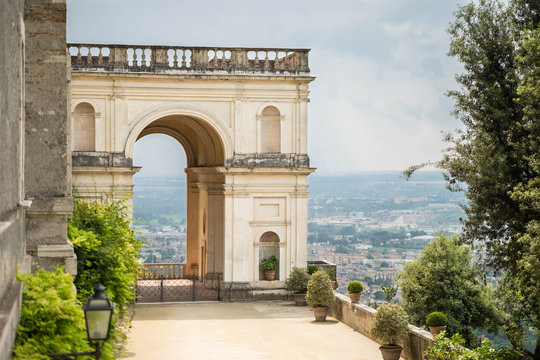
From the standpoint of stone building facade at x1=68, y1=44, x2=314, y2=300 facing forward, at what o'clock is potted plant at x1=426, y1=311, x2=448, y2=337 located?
The potted plant is roughly at 11 o'clock from the stone building facade.

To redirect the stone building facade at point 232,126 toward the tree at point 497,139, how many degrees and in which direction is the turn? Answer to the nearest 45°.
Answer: approximately 45° to its left

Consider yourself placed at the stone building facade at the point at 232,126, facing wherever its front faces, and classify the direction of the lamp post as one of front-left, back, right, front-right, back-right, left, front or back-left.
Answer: front

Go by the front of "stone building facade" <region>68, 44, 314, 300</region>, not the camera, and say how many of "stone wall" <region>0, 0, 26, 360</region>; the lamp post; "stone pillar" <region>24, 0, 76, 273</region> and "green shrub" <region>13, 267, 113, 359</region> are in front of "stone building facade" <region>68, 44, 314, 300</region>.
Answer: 4

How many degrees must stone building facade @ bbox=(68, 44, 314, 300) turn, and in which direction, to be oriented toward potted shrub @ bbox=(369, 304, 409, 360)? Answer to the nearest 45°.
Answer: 0° — it already faces it

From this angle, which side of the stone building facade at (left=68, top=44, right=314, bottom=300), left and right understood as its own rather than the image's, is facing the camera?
front

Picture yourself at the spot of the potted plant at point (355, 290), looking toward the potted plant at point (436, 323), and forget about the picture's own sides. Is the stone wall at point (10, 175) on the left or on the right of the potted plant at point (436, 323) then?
right

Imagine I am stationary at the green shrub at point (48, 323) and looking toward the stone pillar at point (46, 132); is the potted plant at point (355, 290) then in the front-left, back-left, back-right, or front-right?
front-right

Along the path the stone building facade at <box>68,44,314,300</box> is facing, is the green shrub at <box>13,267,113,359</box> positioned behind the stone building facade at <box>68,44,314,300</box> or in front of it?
in front

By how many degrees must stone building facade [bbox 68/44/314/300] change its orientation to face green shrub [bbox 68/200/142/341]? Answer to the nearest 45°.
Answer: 0° — it already faces it
